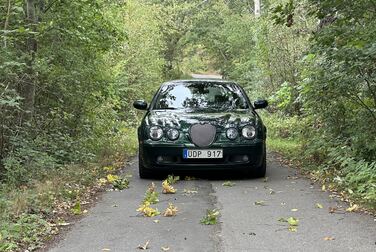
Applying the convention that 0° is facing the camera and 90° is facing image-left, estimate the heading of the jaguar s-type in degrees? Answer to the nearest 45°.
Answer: approximately 0°

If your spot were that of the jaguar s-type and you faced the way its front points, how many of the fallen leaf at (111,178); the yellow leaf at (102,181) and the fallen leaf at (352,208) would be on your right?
2

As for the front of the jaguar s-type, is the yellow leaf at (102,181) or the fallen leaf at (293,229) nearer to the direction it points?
the fallen leaf

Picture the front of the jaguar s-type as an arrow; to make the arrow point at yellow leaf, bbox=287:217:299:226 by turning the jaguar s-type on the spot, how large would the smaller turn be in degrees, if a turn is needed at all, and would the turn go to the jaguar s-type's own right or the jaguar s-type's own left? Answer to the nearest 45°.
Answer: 0° — it already faces it

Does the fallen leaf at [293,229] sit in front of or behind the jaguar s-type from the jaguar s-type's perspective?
in front

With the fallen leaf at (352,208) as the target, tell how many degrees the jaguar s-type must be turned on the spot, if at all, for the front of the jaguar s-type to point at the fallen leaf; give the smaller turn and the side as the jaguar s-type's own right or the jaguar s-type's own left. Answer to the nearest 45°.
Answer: approximately 45° to the jaguar s-type's own left

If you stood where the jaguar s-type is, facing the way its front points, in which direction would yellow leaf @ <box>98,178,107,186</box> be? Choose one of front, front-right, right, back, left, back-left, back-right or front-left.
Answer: right

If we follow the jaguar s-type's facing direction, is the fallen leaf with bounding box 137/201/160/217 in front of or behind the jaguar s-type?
in front

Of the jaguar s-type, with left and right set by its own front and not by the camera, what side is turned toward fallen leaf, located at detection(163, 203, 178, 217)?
front

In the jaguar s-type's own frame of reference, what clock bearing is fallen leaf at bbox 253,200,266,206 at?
The fallen leaf is roughly at 11 o'clock from the jaguar s-type.

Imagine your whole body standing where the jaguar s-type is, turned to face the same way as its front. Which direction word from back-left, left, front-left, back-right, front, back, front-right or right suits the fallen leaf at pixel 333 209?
front-left
